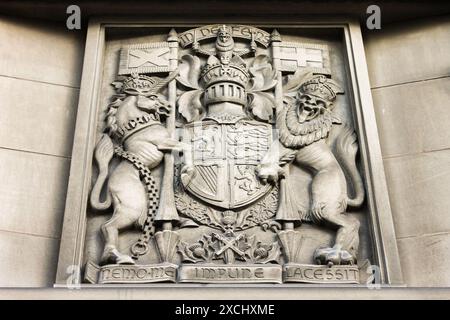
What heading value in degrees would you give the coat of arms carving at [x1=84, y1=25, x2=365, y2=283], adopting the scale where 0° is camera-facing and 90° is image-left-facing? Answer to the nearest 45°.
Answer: approximately 0°
